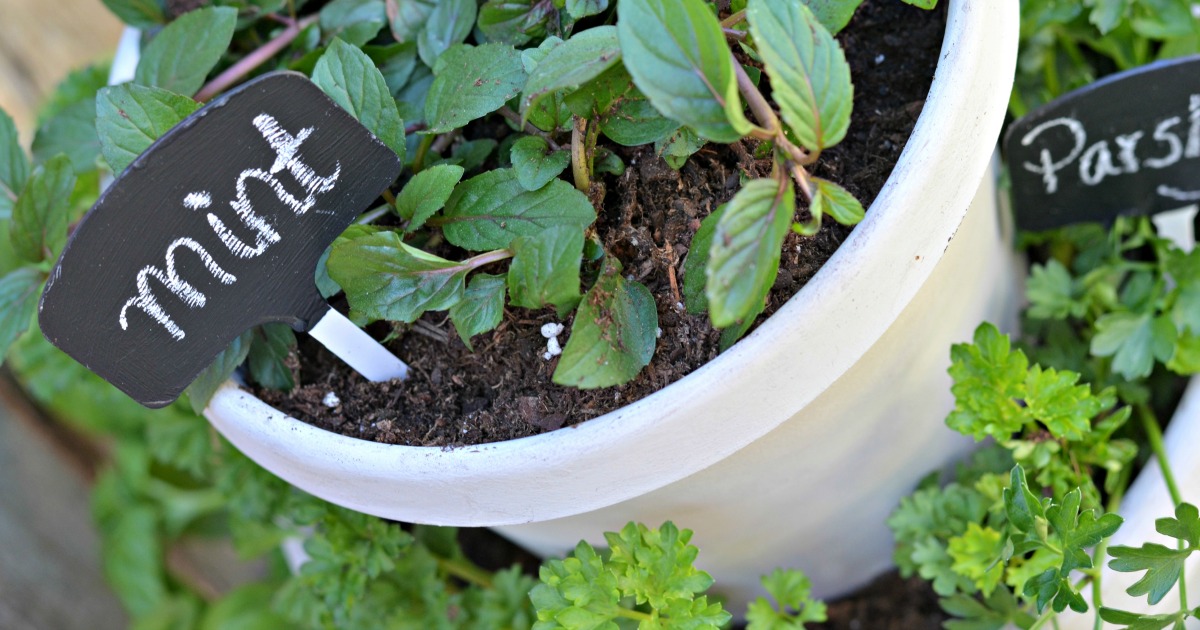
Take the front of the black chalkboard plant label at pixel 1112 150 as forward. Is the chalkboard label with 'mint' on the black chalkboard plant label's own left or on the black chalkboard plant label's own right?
on the black chalkboard plant label's own right

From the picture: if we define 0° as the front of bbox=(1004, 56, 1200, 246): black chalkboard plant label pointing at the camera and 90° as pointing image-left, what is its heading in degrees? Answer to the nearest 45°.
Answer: approximately 0°

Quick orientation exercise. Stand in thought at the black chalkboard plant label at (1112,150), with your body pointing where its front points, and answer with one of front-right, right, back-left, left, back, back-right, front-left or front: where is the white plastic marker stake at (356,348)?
front-right
